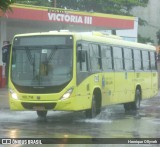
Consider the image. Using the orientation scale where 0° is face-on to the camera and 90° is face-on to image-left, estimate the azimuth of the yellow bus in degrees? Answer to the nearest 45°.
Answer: approximately 45°

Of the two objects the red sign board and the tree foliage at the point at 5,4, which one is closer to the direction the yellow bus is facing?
the tree foliage

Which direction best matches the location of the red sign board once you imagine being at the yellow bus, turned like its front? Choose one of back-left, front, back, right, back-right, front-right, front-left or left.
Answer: back-right
